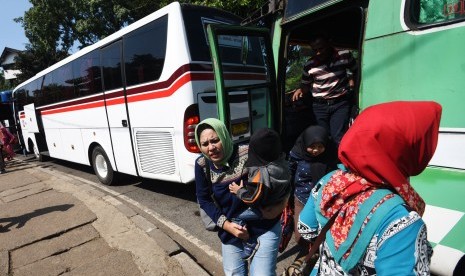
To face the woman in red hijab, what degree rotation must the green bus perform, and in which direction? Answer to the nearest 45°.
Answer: approximately 135° to its left

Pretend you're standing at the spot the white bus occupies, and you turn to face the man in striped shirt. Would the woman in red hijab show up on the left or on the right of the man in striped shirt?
right

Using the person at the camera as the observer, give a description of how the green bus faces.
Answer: facing away from the viewer and to the left of the viewer

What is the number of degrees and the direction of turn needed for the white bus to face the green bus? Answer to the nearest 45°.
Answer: approximately 180°

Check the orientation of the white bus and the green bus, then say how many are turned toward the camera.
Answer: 0

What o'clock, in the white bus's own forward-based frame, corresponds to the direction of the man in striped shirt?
The man in striped shirt is roughly at 6 o'clock from the white bus.

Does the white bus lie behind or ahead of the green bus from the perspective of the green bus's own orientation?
ahead

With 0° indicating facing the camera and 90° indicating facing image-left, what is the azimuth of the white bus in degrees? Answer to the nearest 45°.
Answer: approximately 135°

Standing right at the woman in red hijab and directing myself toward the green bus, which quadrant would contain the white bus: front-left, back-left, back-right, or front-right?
front-left
